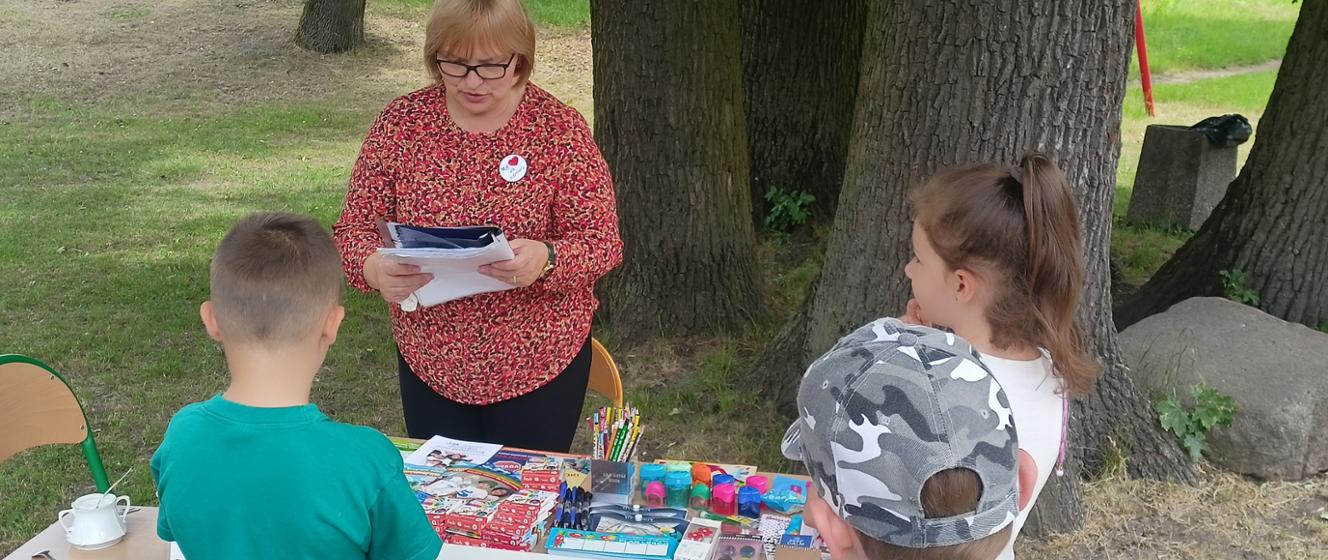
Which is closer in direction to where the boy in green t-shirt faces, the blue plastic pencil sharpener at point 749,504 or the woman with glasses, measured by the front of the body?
the woman with glasses

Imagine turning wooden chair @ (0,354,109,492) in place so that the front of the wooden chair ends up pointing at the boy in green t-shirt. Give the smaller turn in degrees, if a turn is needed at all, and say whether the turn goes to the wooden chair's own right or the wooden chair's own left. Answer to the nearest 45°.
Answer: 0° — it already faces them

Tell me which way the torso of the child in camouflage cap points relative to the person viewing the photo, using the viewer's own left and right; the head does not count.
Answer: facing away from the viewer and to the left of the viewer

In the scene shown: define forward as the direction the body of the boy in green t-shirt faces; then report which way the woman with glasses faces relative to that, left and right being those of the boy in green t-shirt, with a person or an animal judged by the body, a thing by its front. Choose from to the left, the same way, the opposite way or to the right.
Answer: the opposite way

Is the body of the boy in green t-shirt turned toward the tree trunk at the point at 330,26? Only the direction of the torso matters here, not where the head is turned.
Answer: yes

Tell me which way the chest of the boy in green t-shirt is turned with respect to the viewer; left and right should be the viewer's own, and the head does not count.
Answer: facing away from the viewer

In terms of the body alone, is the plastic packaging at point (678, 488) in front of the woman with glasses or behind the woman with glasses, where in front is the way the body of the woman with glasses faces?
in front

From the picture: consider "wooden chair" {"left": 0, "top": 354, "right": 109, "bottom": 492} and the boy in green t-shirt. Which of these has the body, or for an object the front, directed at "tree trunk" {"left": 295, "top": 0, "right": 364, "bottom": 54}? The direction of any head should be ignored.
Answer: the boy in green t-shirt

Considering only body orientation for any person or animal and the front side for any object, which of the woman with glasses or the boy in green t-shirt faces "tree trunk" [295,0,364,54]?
the boy in green t-shirt
